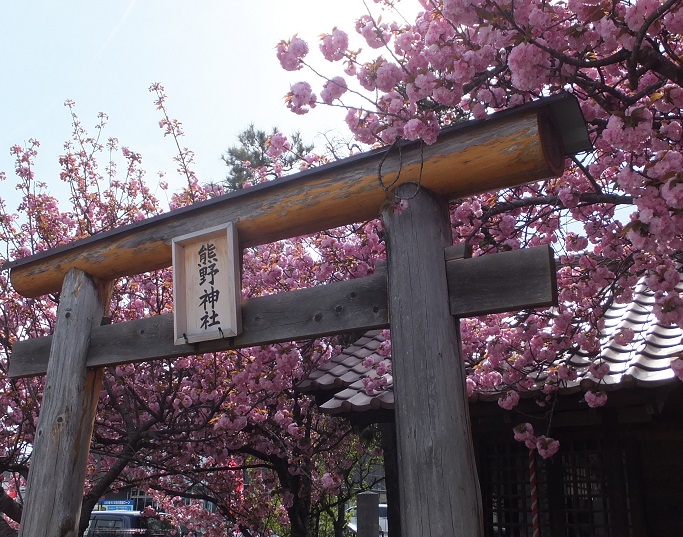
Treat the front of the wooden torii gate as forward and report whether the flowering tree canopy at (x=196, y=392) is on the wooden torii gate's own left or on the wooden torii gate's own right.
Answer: on the wooden torii gate's own right
